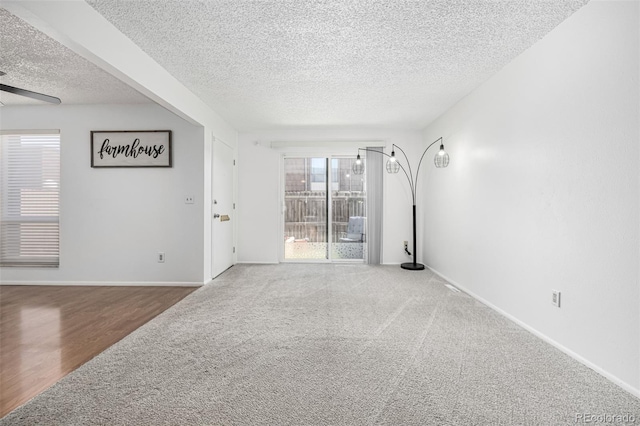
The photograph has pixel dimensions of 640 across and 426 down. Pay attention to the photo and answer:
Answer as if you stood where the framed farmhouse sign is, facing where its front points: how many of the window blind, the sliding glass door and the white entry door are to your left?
2

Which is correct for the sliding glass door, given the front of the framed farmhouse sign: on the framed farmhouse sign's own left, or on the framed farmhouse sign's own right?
on the framed farmhouse sign's own left

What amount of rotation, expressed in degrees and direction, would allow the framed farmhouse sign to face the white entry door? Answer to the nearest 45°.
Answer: approximately 90° to its left

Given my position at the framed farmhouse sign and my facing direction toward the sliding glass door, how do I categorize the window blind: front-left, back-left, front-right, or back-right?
back-left

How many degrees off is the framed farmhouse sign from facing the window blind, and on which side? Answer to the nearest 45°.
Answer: approximately 135° to its right

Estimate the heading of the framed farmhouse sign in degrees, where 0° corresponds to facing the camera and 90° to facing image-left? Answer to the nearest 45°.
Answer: approximately 0°
